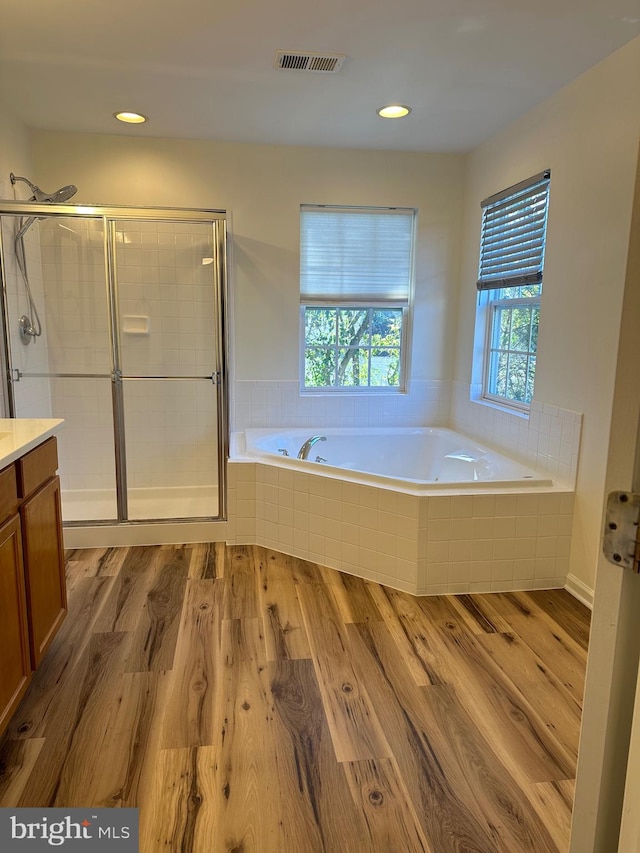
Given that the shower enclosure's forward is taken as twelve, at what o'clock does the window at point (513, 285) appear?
The window is roughly at 10 o'clock from the shower enclosure.

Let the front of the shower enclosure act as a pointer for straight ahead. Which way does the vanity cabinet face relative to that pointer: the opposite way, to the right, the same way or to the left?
to the left

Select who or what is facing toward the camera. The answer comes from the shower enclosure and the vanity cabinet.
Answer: the shower enclosure

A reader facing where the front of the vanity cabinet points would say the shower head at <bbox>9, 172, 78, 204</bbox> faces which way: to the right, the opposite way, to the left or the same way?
the same way

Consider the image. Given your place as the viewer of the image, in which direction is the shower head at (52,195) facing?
facing to the right of the viewer

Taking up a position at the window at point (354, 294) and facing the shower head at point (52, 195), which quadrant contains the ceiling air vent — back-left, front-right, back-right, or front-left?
front-left

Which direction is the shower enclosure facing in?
toward the camera

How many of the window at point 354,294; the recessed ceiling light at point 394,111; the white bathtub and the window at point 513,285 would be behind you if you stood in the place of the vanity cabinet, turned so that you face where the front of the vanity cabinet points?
0

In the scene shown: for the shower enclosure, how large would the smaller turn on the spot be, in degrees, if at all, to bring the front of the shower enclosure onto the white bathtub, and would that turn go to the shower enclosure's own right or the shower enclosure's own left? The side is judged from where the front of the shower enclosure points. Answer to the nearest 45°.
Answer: approximately 90° to the shower enclosure's own left

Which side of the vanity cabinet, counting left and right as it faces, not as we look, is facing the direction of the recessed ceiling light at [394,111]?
front

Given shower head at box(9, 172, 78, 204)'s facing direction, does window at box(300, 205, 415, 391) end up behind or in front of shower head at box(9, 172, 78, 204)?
in front

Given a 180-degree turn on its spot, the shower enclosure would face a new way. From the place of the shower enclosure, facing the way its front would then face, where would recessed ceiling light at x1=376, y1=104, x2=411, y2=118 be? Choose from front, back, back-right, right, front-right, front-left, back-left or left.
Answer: back-right

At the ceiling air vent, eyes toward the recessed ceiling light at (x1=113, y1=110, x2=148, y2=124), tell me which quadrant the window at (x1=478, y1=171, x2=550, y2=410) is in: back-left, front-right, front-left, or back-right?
back-right

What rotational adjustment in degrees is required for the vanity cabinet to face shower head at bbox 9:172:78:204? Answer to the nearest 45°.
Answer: approximately 90° to its left

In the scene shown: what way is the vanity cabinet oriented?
to the viewer's right
